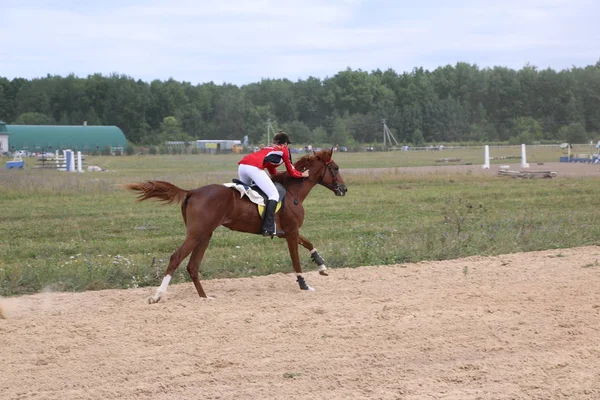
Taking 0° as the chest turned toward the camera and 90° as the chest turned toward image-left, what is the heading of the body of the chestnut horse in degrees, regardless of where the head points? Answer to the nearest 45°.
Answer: approximately 270°
